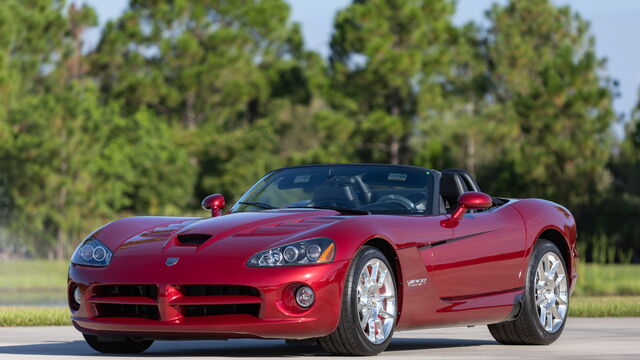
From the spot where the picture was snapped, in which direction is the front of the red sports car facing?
facing the viewer and to the left of the viewer
